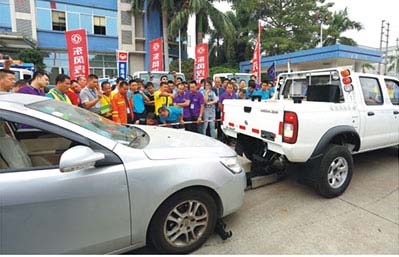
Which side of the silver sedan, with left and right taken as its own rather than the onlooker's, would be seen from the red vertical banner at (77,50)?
left

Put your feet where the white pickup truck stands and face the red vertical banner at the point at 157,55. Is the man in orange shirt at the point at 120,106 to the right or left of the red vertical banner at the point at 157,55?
left

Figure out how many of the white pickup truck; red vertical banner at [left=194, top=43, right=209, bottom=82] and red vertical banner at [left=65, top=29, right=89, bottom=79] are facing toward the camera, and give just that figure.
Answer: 2

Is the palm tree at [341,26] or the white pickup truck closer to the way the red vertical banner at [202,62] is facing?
the white pickup truck

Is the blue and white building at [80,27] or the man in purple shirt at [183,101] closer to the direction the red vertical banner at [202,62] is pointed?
the man in purple shirt

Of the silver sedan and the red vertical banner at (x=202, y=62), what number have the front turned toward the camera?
1

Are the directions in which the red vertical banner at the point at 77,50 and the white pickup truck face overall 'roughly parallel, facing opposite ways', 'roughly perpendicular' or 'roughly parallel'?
roughly perpendicular

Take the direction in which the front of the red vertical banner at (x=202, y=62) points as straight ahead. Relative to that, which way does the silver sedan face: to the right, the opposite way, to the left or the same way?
to the left

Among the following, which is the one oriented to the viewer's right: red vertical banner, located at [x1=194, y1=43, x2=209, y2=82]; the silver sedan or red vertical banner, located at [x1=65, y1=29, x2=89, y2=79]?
the silver sedan

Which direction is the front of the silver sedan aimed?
to the viewer's right

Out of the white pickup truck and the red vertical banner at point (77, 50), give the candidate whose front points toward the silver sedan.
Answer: the red vertical banner

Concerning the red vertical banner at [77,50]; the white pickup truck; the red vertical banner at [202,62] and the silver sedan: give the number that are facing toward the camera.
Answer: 2
